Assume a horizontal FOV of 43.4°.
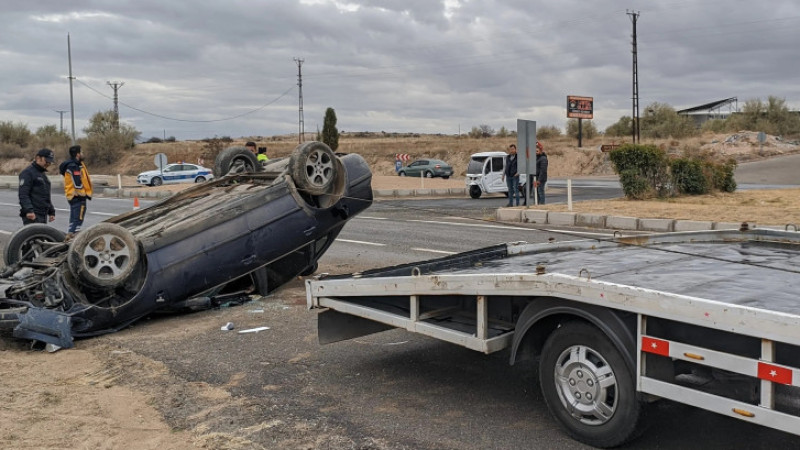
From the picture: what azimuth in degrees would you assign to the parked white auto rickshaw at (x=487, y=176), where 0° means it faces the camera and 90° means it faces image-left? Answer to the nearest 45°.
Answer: approximately 45°

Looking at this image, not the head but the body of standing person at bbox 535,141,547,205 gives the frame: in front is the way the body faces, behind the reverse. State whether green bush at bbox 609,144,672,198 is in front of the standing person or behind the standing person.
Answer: behind

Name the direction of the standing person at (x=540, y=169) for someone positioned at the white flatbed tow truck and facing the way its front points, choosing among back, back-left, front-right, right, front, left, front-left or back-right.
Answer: back-left

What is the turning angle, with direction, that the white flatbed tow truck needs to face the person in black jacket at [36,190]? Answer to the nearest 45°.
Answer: approximately 180°

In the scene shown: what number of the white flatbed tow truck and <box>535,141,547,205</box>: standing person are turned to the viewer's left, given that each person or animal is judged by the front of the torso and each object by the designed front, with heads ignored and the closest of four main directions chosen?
1

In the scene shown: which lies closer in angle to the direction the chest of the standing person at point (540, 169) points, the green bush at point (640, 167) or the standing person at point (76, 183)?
the standing person

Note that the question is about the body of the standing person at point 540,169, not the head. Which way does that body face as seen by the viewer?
to the viewer's left

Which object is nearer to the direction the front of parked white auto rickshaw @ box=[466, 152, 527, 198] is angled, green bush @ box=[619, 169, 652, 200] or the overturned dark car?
the overturned dark car

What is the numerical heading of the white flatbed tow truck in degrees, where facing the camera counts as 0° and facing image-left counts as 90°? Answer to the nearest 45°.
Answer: approximately 315°

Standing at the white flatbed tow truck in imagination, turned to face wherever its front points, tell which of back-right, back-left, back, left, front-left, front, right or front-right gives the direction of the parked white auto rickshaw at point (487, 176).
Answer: back-left

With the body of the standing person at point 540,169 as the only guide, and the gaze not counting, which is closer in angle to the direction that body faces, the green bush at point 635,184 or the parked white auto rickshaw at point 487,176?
the parked white auto rickshaw
